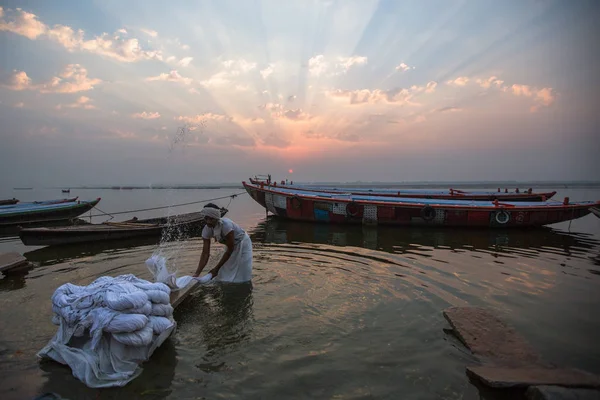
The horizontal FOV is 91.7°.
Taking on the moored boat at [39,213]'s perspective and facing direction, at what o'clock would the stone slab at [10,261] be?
The stone slab is roughly at 3 o'clock from the moored boat.

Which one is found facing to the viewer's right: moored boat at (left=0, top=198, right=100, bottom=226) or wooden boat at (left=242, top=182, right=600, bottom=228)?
the moored boat

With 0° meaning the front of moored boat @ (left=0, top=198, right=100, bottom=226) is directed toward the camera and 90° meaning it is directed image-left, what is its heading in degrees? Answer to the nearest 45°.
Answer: approximately 270°

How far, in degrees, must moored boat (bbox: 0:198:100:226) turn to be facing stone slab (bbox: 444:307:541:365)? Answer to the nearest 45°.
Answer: approximately 90° to its right

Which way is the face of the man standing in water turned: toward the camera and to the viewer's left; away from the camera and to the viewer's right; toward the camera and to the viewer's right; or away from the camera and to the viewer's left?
toward the camera and to the viewer's left

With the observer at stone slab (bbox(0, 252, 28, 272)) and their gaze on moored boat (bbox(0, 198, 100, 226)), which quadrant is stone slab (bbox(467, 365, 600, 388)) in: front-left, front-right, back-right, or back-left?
back-right

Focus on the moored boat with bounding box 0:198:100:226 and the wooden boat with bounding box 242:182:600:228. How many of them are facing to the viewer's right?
1

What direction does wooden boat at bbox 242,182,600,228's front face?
to the viewer's left

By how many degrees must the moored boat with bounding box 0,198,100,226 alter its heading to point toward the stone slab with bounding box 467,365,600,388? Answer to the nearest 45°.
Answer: approximately 90° to its right

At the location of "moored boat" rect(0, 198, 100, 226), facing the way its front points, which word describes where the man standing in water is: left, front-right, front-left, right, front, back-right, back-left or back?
right

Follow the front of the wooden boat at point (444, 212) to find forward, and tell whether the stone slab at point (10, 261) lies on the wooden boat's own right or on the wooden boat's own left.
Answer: on the wooden boat's own left

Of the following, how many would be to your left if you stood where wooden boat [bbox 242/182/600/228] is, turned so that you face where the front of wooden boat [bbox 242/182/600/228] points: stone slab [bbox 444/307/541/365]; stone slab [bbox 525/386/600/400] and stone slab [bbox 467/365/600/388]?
3

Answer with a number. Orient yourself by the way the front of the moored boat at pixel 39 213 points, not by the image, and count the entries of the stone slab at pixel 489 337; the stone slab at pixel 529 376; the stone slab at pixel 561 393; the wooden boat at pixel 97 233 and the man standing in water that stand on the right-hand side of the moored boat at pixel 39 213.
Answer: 5

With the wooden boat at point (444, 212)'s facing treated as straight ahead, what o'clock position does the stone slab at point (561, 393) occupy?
The stone slab is roughly at 9 o'clock from the wooden boat.

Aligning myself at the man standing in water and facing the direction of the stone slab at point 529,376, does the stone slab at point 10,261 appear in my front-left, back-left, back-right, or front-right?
back-right
